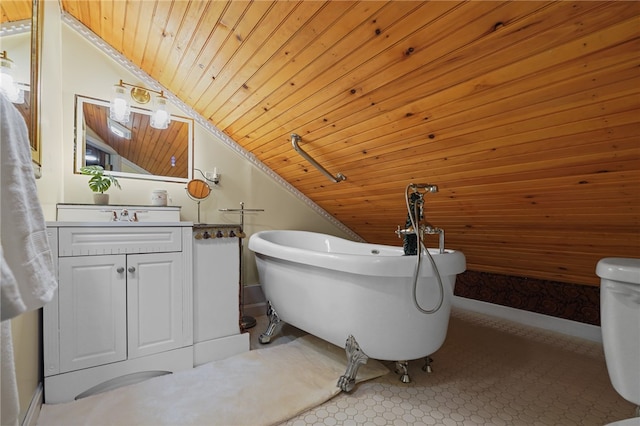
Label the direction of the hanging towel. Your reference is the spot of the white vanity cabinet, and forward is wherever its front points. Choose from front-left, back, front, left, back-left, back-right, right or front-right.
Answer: front-right

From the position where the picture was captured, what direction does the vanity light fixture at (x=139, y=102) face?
facing the viewer and to the right of the viewer

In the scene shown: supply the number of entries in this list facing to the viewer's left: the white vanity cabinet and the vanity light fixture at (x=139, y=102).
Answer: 0

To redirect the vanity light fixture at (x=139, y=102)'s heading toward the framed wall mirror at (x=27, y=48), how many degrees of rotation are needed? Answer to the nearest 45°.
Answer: approximately 45° to its right

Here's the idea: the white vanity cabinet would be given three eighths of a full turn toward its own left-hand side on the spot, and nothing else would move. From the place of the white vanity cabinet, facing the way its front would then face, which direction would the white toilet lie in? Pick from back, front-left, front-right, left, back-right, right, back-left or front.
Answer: back-right
